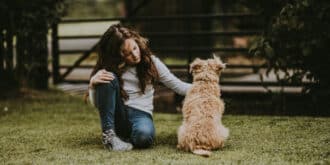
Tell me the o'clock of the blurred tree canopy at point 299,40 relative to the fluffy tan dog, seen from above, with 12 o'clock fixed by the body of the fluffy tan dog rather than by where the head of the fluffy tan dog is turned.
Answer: The blurred tree canopy is roughly at 1 o'clock from the fluffy tan dog.

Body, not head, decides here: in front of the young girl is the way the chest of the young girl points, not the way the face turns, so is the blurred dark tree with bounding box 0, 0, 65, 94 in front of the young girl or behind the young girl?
behind

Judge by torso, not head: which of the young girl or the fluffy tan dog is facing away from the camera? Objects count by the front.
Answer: the fluffy tan dog

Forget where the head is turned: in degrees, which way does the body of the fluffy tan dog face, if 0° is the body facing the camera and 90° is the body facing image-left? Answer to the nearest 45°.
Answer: approximately 180°

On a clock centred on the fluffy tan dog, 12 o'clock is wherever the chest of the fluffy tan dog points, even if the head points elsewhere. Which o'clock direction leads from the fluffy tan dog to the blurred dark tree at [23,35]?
The blurred dark tree is roughly at 11 o'clock from the fluffy tan dog.

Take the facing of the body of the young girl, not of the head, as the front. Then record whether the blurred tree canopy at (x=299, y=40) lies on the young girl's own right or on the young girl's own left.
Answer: on the young girl's own left

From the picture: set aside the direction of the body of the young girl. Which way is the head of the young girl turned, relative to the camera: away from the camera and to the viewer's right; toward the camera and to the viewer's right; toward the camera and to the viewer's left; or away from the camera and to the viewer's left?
toward the camera and to the viewer's right

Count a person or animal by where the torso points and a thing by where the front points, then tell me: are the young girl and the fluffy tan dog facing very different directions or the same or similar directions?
very different directions

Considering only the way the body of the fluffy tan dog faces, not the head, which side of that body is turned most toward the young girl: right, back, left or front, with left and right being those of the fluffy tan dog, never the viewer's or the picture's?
left
